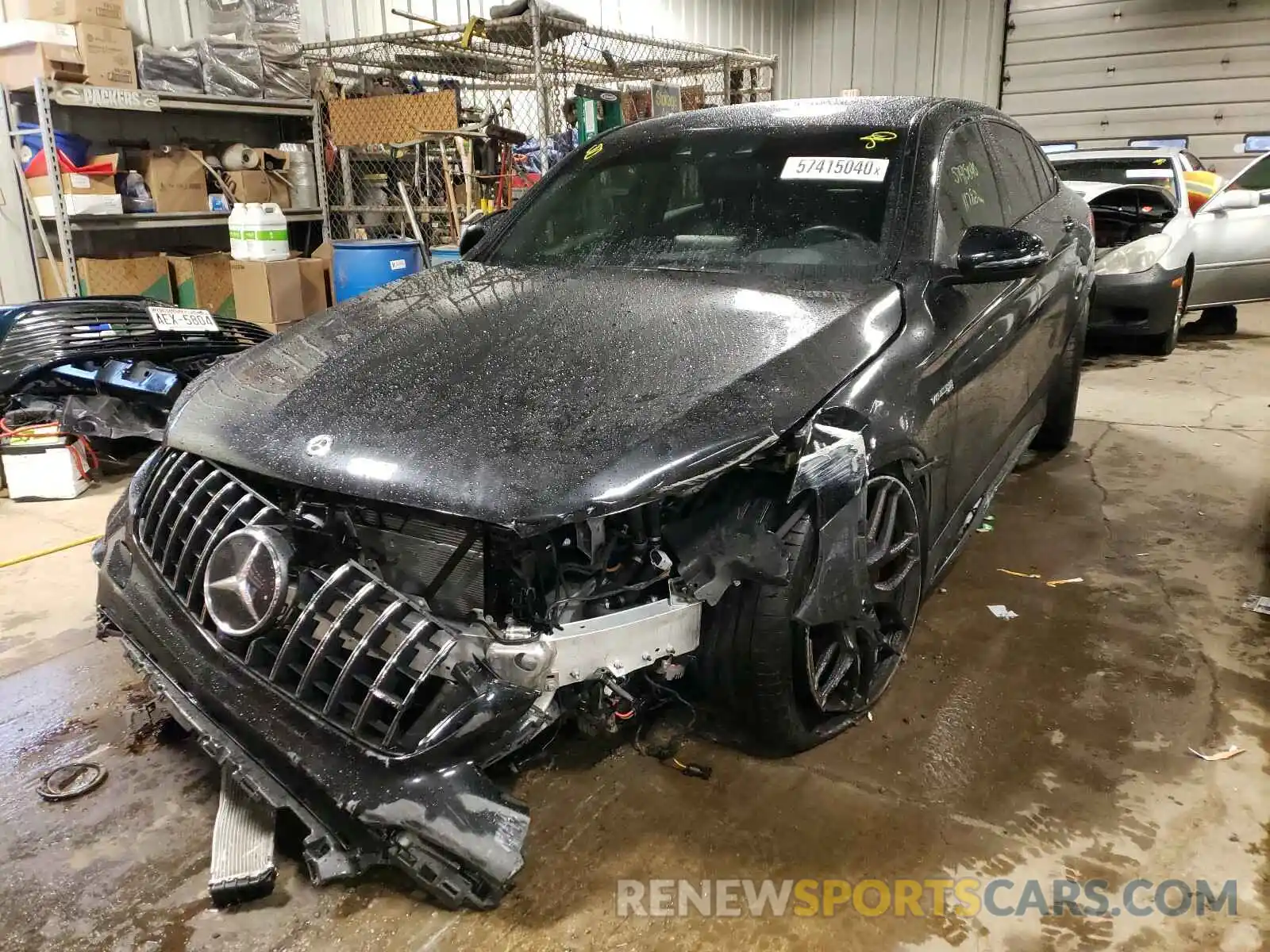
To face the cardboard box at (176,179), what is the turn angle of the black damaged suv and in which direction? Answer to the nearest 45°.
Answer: approximately 90° to its right

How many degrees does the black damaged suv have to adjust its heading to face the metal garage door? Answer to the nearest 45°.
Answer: approximately 180°

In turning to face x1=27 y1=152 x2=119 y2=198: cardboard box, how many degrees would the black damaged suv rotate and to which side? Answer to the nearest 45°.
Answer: approximately 90° to its right

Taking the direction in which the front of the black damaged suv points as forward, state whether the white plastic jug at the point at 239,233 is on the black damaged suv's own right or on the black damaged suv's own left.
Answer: on the black damaged suv's own right

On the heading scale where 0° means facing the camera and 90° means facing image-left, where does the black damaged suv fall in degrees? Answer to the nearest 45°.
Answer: approximately 45°

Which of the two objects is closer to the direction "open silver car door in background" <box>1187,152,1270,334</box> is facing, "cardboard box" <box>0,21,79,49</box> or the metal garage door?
the cardboard box

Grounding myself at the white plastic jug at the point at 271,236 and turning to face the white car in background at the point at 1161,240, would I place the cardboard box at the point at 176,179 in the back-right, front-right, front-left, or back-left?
back-left
